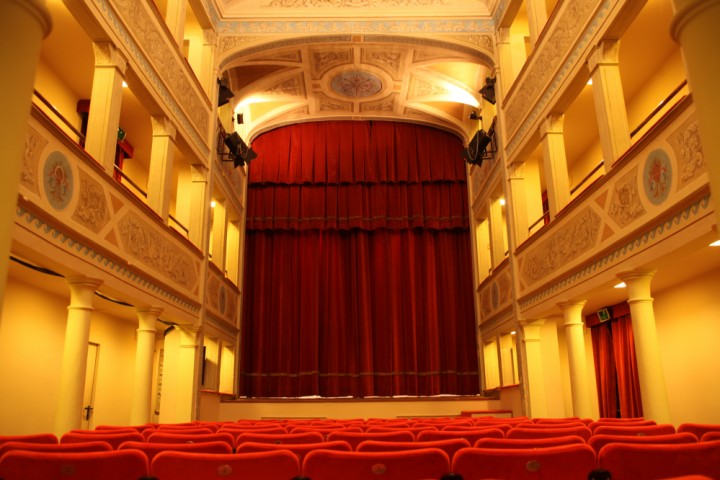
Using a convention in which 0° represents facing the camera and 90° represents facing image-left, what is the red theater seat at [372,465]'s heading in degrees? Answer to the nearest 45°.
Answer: approximately 180°

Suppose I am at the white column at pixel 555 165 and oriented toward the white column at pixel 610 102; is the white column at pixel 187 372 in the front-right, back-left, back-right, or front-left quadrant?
back-right

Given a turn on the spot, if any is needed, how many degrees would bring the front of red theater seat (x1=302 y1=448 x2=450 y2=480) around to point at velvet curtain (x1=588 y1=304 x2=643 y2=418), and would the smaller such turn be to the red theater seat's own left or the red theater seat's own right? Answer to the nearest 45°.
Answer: approximately 45° to the red theater seat's own right

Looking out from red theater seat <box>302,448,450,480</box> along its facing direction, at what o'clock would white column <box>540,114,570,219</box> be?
The white column is roughly at 1 o'clock from the red theater seat.

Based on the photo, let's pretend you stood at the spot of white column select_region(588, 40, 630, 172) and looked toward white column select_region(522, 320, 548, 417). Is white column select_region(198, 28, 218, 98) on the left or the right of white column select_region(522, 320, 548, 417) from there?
left

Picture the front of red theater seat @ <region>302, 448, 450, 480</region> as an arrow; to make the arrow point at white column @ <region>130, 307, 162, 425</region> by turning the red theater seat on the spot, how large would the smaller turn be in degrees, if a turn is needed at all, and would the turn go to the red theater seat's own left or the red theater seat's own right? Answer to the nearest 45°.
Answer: approximately 45° to the red theater seat's own left

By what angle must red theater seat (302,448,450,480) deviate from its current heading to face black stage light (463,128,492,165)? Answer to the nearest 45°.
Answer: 0° — it already faces it
